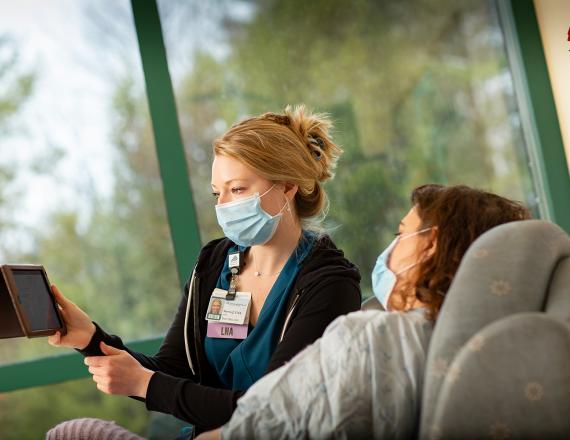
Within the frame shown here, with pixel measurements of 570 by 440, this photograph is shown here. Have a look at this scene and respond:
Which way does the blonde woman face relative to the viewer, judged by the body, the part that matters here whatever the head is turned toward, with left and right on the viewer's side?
facing the viewer and to the left of the viewer

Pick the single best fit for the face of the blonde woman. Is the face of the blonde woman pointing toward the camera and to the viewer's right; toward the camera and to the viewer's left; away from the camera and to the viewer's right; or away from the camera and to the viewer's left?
toward the camera and to the viewer's left

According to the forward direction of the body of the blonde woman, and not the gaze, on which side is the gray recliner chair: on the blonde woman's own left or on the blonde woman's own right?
on the blonde woman's own left
